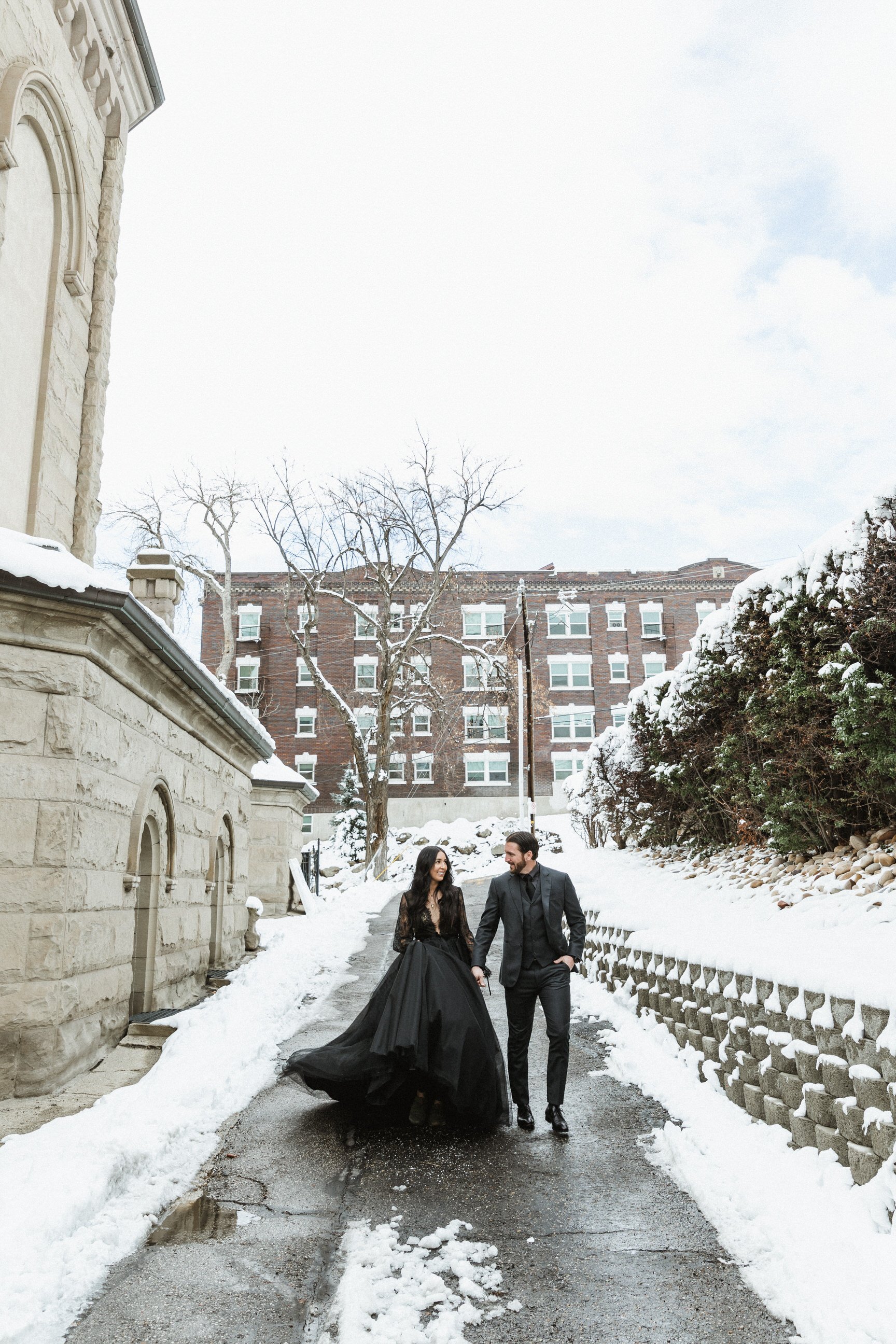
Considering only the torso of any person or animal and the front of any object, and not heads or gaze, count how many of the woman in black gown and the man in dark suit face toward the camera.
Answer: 2

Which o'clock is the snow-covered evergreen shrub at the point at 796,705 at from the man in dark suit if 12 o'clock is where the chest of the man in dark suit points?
The snow-covered evergreen shrub is roughly at 8 o'clock from the man in dark suit.

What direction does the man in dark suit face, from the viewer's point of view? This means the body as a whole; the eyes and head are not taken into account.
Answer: toward the camera

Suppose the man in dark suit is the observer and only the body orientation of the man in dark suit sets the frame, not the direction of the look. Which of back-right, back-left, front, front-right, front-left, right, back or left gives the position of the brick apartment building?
back

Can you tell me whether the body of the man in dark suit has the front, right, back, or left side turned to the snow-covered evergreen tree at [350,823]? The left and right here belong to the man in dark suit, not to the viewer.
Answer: back

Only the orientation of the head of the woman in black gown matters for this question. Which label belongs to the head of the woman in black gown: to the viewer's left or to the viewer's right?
to the viewer's right

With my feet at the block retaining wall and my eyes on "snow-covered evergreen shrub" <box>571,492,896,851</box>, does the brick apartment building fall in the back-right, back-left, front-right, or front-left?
front-left

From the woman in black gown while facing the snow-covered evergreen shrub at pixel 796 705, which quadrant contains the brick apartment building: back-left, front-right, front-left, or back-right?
front-left

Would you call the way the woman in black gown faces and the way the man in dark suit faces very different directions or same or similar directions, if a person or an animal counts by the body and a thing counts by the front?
same or similar directions

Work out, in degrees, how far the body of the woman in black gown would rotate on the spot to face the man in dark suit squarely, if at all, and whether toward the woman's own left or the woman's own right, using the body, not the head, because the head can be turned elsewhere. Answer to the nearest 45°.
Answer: approximately 90° to the woman's own left

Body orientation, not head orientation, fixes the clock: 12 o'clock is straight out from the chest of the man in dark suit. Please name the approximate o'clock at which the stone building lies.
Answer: The stone building is roughly at 4 o'clock from the man in dark suit.

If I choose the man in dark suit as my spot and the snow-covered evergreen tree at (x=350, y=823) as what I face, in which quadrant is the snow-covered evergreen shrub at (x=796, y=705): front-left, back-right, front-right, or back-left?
front-right
